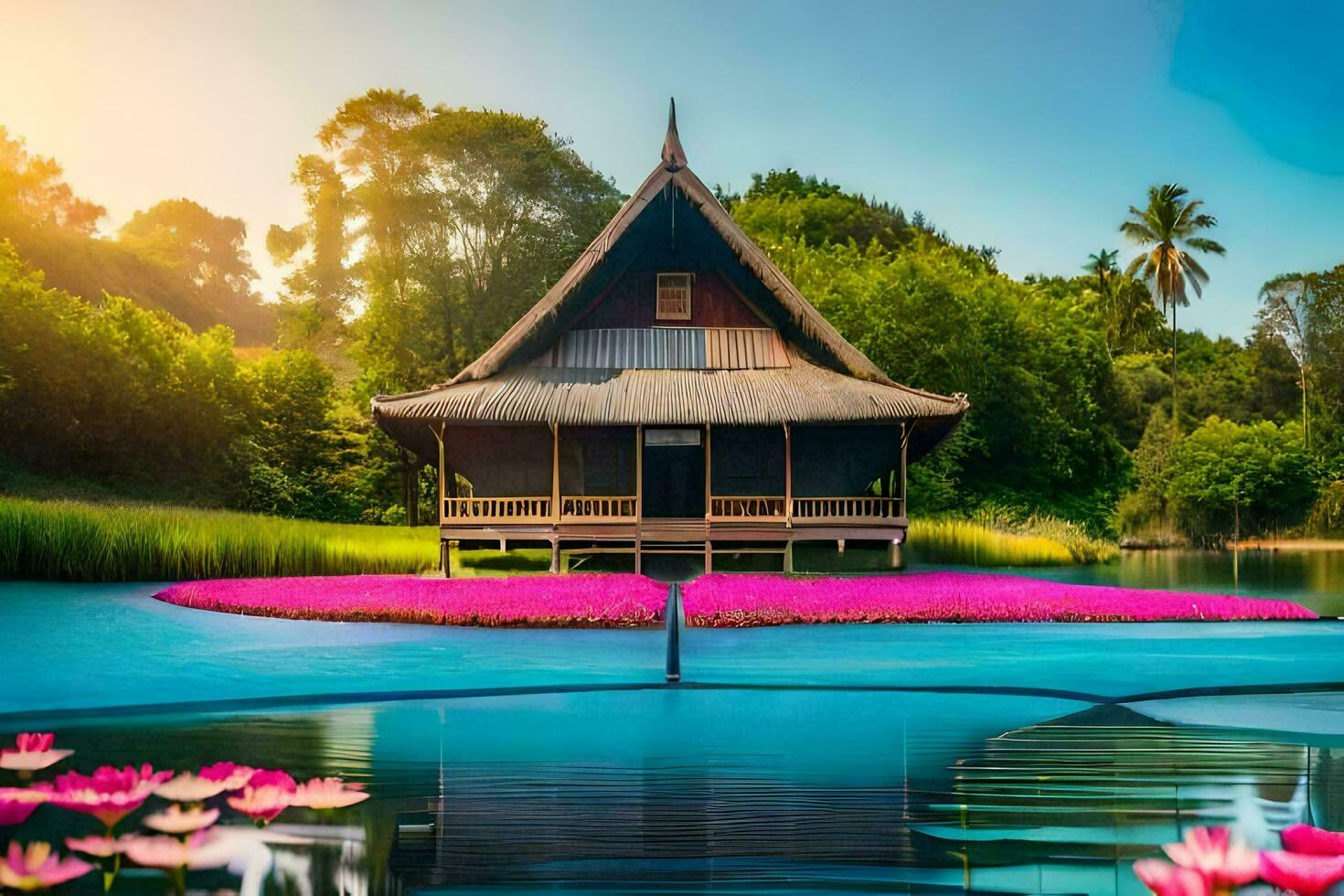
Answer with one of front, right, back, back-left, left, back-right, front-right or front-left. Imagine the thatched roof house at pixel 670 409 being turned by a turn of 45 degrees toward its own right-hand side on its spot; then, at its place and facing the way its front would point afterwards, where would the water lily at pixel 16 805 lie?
front-left

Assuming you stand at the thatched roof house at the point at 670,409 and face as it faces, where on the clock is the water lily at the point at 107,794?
The water lily is roughly at 12 o'clock from the thatched roof house.

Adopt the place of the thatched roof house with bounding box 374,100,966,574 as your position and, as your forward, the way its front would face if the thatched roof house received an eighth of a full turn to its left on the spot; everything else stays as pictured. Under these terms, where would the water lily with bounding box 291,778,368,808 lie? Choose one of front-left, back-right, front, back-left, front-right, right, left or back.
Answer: front-right

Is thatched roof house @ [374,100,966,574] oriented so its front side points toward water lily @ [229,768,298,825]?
yes

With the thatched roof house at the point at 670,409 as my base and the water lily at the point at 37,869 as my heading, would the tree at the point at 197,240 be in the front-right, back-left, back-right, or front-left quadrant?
back-right

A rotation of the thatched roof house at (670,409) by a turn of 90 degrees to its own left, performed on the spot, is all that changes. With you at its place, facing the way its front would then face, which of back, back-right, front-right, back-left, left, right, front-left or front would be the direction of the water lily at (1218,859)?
right

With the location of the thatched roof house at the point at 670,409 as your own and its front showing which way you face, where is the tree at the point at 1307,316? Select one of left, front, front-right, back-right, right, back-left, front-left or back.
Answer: back-left

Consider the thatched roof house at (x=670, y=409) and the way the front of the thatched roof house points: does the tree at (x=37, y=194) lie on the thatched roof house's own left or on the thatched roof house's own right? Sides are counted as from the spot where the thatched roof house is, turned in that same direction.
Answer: on the thatched roof house's own right

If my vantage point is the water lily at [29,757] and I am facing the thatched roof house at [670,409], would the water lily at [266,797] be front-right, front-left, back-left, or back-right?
back-right

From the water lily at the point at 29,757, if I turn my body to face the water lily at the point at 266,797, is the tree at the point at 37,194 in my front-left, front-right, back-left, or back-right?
back-left

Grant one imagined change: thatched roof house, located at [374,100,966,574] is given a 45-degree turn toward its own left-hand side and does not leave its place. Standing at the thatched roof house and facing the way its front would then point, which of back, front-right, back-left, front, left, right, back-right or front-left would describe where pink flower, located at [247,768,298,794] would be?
front-right

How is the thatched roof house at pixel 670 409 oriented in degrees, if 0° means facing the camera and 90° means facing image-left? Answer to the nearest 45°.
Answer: approximately 0°

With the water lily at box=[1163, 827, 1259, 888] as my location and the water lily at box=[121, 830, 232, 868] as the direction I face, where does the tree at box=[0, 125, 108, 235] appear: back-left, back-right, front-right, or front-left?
front-right

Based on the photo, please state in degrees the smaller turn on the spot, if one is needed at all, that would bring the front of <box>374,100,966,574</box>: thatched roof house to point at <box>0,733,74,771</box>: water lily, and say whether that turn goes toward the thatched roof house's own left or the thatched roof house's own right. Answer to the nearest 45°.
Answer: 0° — it already faces it

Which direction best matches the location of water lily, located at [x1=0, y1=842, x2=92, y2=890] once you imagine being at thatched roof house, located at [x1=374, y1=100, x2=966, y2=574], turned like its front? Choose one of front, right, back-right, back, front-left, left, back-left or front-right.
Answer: front

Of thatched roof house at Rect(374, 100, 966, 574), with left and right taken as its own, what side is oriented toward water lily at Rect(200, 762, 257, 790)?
front

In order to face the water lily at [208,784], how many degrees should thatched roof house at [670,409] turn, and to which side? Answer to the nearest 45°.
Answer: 0° — it already faces it

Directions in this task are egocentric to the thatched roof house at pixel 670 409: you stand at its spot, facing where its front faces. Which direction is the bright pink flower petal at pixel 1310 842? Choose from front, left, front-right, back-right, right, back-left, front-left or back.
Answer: front

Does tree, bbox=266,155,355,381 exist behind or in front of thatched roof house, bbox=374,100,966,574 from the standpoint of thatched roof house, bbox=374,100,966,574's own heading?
behind
